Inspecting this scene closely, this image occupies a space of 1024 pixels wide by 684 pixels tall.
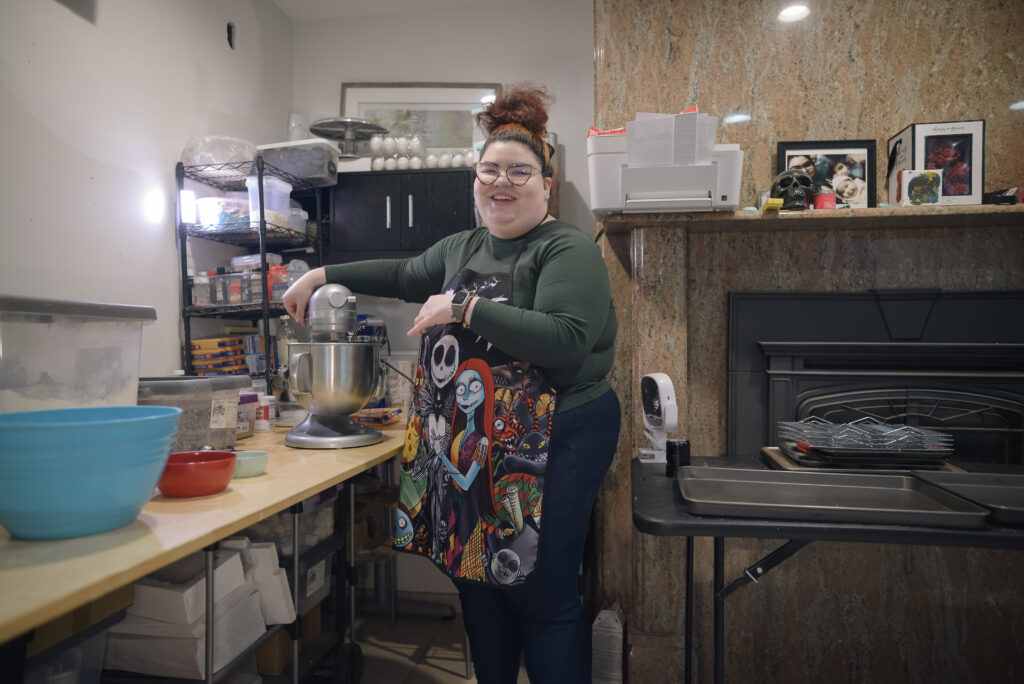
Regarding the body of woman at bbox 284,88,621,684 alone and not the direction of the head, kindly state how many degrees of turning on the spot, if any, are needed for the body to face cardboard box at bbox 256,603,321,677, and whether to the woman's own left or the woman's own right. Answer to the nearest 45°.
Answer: approximately 90° to the woman's own right

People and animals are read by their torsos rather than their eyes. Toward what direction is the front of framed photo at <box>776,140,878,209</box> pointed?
toward the camera

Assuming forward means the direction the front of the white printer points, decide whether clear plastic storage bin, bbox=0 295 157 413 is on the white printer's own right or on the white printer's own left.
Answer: on the white printer's own right

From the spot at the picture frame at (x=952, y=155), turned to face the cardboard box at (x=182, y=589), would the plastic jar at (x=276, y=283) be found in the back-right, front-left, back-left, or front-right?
front-right

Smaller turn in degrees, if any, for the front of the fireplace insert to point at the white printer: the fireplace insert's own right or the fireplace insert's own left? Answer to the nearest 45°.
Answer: approximately 45° to the fireplace insert's own right

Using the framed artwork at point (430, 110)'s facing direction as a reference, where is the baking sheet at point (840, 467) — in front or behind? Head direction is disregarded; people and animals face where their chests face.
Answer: in front

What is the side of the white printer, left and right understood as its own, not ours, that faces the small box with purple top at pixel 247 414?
right

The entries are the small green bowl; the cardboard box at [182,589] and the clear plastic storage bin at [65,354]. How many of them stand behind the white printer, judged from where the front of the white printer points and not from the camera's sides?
0

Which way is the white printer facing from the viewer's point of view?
toward the camera

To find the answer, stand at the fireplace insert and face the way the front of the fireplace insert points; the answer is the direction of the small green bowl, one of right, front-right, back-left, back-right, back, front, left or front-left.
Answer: front-right

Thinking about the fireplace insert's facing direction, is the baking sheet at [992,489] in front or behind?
in front

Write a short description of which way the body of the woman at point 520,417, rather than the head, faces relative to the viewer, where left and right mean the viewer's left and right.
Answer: facing the viewer and to the left of the viewer

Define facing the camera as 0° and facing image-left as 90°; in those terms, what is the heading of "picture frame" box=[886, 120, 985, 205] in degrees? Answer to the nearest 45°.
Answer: approximately 0°

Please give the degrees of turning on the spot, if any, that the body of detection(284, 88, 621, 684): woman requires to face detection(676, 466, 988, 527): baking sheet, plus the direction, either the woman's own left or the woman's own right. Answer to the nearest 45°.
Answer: approximately 135° to the woman's own left

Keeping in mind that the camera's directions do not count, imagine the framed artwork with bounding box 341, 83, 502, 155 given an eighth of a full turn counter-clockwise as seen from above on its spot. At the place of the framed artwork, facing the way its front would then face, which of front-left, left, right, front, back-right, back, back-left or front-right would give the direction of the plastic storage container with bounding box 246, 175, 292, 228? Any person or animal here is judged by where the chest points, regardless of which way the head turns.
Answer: right
